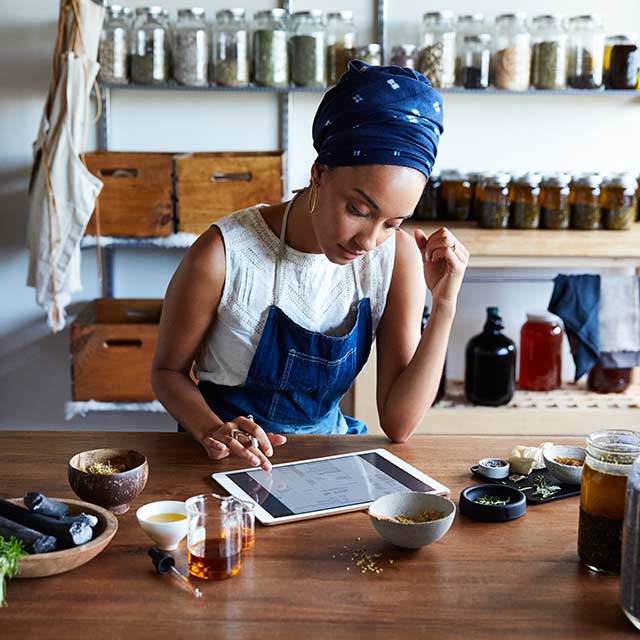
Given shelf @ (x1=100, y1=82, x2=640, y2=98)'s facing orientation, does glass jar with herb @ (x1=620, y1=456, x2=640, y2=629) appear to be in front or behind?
in front

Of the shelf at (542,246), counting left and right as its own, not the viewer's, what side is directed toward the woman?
front

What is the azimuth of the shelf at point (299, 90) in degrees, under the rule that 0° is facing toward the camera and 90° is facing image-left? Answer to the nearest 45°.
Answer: approximately 0°

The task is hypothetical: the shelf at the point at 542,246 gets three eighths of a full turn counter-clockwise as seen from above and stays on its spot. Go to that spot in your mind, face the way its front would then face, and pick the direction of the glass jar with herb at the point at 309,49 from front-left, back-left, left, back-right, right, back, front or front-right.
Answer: back-left

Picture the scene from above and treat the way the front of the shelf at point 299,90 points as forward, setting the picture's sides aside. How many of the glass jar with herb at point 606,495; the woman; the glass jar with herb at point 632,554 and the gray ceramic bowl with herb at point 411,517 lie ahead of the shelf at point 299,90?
4

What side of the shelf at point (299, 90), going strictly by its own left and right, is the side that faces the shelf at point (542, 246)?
left

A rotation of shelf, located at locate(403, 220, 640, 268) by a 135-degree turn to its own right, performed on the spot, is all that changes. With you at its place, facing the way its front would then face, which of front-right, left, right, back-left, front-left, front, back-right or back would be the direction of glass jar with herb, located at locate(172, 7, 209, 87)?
front-left

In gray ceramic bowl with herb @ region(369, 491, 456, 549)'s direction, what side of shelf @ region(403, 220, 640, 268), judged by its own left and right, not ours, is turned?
front

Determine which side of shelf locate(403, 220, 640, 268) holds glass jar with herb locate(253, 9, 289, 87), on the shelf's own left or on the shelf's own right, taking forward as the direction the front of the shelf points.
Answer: on the shelf's own right

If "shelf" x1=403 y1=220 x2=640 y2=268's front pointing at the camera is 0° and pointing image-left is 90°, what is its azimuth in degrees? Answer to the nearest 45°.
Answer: approximately 0°

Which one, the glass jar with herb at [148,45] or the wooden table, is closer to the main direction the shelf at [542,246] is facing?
the wooden table

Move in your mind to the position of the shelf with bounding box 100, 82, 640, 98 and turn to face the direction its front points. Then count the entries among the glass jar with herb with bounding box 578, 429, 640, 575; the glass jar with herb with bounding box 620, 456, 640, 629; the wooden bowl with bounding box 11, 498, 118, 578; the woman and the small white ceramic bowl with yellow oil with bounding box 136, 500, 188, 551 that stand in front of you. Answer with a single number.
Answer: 5

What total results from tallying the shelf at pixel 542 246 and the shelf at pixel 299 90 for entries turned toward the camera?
2
